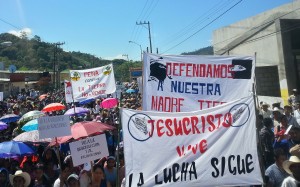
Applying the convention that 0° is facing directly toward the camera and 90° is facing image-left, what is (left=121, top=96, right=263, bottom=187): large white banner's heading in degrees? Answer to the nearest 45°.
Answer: approximately 0°

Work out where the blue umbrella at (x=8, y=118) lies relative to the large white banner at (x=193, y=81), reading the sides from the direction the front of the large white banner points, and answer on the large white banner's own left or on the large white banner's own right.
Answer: on the large white banner's own right

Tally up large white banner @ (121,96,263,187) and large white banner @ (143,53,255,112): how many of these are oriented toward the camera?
2

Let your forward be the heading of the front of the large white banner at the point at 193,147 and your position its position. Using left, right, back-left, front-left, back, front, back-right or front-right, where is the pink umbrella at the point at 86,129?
back-right

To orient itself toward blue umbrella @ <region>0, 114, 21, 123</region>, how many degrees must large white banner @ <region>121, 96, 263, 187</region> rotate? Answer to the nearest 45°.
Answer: approximately 135° to its right

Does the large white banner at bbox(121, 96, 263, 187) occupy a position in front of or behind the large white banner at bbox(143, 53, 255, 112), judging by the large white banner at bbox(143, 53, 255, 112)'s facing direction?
in front
